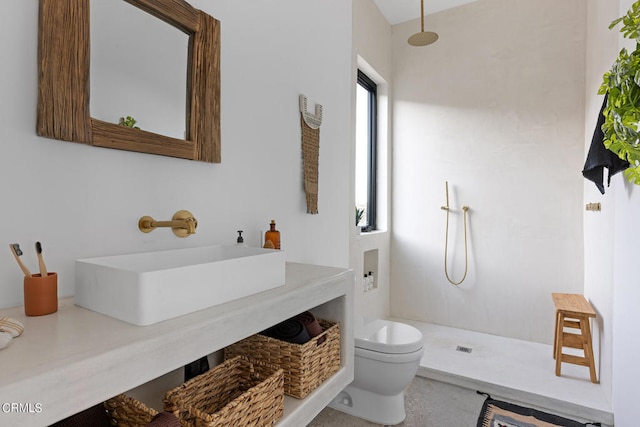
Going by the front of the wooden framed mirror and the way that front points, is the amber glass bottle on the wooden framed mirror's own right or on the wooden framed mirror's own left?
on the wooden framed mirror's own left

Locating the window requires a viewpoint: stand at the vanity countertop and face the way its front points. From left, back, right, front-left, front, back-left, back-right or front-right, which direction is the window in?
left

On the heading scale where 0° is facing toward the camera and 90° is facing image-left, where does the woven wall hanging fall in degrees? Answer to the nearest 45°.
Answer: approximately 315°

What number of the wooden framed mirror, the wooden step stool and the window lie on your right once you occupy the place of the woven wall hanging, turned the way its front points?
1

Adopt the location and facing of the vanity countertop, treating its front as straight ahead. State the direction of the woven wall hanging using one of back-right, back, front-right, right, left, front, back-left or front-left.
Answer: left

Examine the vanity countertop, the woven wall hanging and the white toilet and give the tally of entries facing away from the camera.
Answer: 0

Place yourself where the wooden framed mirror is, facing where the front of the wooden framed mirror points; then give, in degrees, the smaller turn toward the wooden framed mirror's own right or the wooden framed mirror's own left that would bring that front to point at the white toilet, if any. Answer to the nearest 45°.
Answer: approximately 45° to the wooden framed mirror's own left

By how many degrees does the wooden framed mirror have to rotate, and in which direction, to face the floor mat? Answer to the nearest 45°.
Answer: approximately 45° to its left

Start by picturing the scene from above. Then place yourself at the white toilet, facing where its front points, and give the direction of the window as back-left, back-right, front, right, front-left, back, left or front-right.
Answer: back-left

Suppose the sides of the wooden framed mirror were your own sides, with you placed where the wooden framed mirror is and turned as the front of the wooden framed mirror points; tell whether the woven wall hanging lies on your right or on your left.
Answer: on your left

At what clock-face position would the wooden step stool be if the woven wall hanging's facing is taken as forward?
The wooden step stool is roughly at 10 o'clock from the woven wall hanging.

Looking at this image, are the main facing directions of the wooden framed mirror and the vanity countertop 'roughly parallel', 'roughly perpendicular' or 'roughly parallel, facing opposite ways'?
roughly parallel

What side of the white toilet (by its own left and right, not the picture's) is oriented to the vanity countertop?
right

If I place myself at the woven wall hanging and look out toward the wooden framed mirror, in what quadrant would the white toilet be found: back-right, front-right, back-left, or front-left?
back-left

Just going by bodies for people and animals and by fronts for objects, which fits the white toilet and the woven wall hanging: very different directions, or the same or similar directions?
same or similar directions

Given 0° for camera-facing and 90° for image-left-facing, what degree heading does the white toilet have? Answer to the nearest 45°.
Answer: approximately 315°
